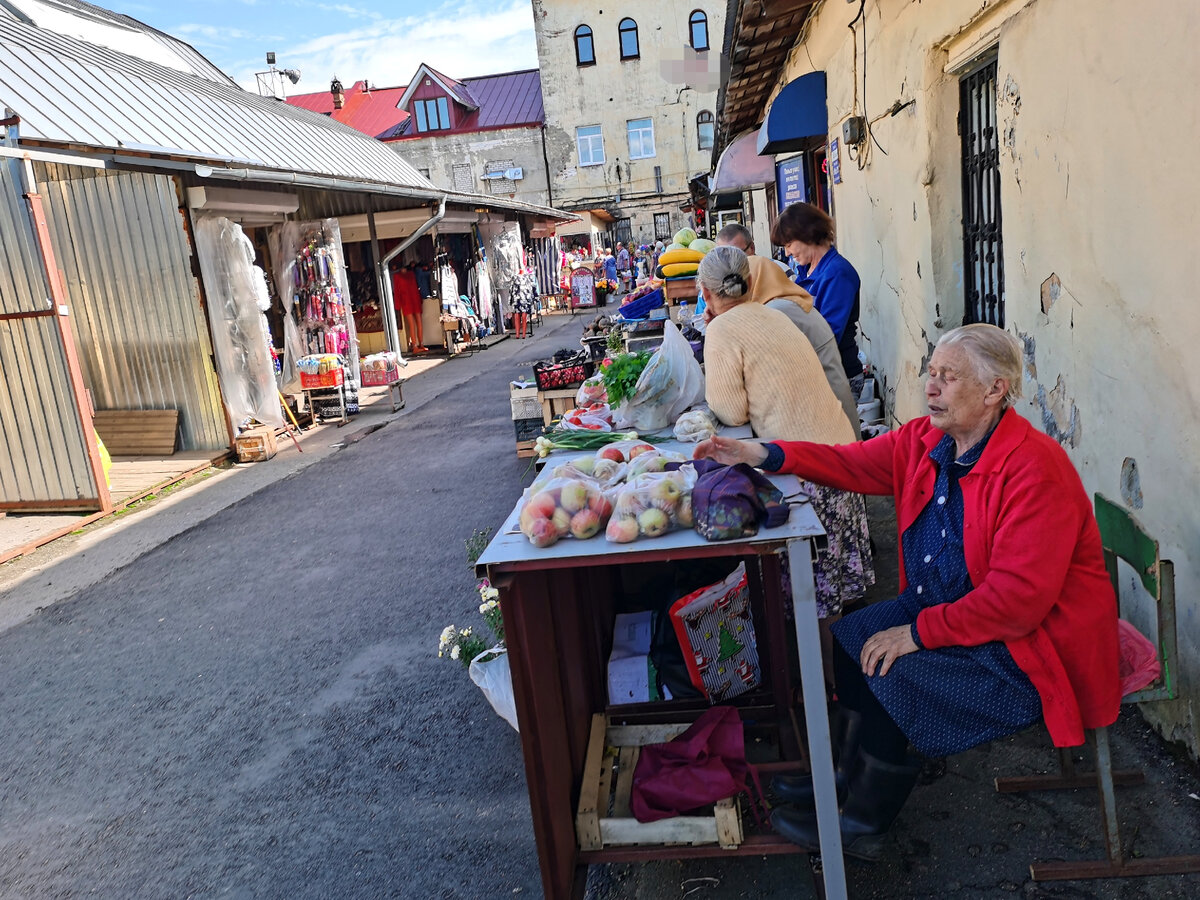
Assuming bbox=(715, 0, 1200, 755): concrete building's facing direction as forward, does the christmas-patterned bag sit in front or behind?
in front

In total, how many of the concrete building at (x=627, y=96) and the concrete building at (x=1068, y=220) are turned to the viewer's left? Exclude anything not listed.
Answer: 1

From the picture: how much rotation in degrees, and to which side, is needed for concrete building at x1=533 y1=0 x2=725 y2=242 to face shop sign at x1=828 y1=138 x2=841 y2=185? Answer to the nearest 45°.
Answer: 0° — it already faces it

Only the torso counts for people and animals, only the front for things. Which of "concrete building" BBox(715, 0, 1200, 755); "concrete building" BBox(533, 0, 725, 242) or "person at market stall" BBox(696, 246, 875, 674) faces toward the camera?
"concrete building" BBox(533, 0, 725, 242)

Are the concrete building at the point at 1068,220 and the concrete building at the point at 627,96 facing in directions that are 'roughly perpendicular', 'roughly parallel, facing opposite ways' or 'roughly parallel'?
roughly perpendicular

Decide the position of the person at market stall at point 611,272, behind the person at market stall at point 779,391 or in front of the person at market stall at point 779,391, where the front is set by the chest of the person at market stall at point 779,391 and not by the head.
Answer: in front

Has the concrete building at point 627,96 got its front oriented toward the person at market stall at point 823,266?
yes

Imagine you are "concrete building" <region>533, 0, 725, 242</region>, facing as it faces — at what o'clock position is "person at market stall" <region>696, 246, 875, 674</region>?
The person at market stall is roughly at 12 o'clock from the concrete building.

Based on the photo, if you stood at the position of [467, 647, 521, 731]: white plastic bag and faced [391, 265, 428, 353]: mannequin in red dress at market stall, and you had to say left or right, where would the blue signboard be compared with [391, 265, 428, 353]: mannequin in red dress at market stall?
right

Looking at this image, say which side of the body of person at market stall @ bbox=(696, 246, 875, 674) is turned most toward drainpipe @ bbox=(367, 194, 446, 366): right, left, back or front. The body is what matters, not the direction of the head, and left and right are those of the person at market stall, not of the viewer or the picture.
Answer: front

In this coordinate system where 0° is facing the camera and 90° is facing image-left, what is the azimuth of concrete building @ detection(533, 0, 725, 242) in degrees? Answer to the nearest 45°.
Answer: approximately 0°

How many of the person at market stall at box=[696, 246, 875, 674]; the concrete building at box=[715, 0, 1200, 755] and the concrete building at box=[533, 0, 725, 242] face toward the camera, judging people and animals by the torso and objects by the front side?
1

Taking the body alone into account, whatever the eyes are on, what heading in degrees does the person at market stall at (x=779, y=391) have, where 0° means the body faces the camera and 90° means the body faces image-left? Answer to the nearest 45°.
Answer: approximately 135°

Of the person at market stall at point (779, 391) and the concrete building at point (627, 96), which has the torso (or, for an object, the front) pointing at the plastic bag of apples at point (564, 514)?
the concrete building

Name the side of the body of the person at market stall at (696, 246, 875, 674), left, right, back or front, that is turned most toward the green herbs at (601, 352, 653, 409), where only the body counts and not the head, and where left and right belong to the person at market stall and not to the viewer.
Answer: front

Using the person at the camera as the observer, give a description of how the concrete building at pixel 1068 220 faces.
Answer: facing to the left of the viewer
